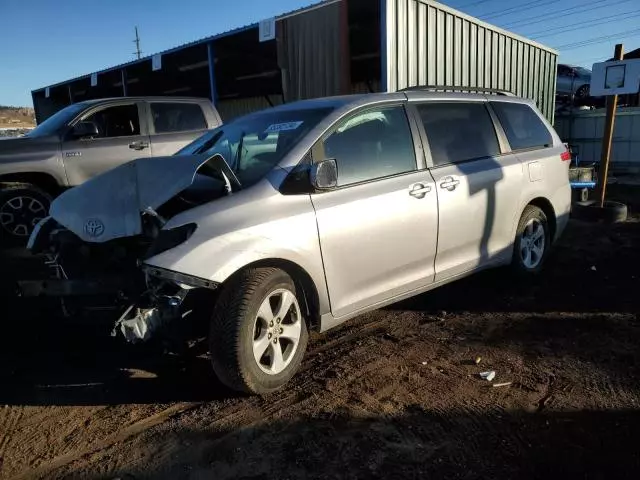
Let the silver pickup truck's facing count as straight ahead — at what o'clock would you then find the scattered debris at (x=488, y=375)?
The scattered debris is roughly at 8 o'clock from the silver pickup truck.

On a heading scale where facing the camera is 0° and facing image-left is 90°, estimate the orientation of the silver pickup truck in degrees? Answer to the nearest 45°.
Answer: approximately 90°

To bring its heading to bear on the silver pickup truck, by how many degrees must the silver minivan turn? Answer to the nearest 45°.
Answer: approximately 90° to its right

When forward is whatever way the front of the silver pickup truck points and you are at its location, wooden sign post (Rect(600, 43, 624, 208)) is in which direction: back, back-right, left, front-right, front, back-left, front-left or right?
back

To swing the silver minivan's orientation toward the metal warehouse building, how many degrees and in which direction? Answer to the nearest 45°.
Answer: approximately 135° to its right

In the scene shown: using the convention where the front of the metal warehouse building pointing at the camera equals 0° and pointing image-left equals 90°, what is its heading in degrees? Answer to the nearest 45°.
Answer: approximately 45°

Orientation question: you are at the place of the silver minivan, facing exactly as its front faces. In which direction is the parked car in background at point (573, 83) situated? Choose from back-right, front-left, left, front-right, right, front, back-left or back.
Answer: back

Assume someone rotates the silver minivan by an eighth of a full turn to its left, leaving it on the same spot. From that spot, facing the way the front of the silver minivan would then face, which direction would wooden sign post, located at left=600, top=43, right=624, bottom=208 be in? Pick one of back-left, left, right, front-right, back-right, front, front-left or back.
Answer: back-left

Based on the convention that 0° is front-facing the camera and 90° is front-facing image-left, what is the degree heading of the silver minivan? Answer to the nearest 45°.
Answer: approximately 45°
